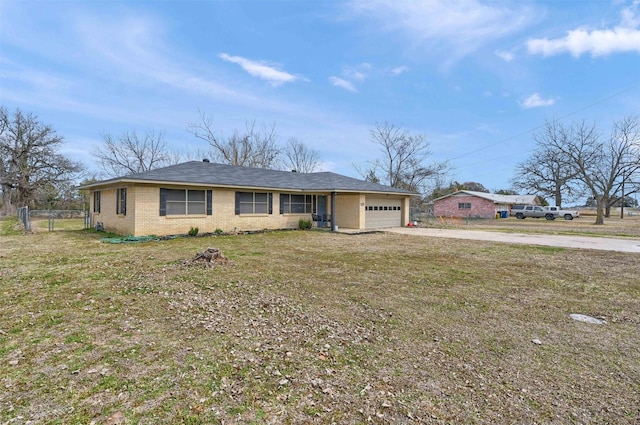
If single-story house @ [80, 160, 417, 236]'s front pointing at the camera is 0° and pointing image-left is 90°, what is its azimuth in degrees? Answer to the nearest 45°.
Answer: approximately 315°

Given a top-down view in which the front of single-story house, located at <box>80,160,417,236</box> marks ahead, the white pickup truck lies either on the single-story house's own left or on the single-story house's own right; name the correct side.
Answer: on the single-story house's own left

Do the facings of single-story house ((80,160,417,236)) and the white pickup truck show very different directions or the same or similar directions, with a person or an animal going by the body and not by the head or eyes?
very different directions
